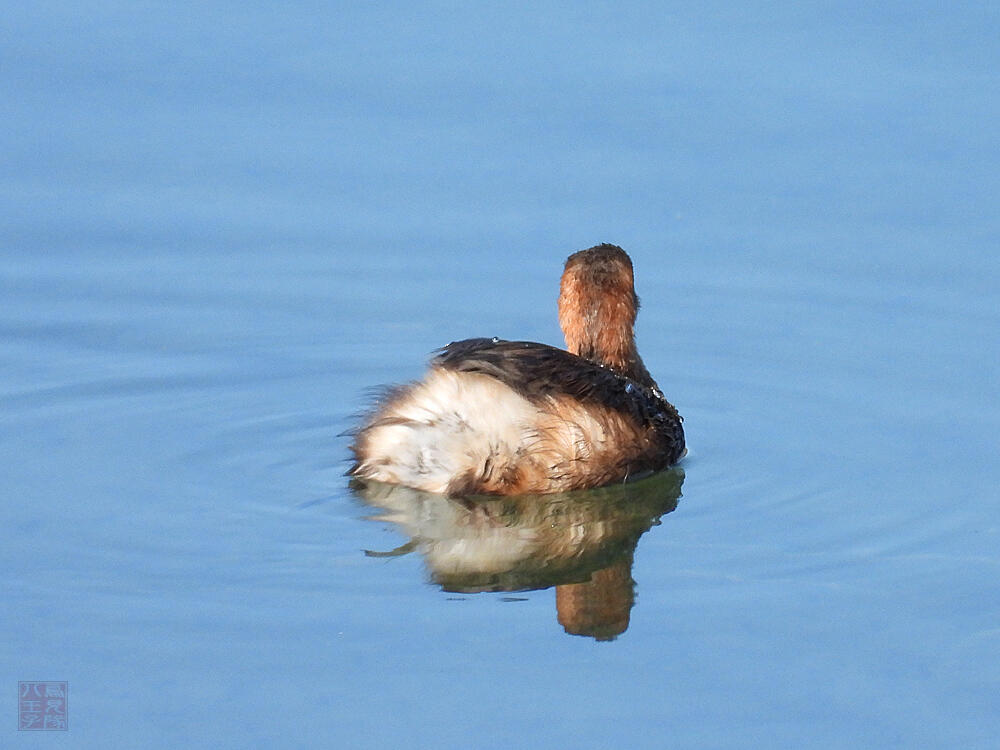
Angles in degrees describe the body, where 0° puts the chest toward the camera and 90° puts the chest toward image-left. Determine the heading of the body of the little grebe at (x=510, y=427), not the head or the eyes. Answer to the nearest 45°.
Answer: approximately 225°
